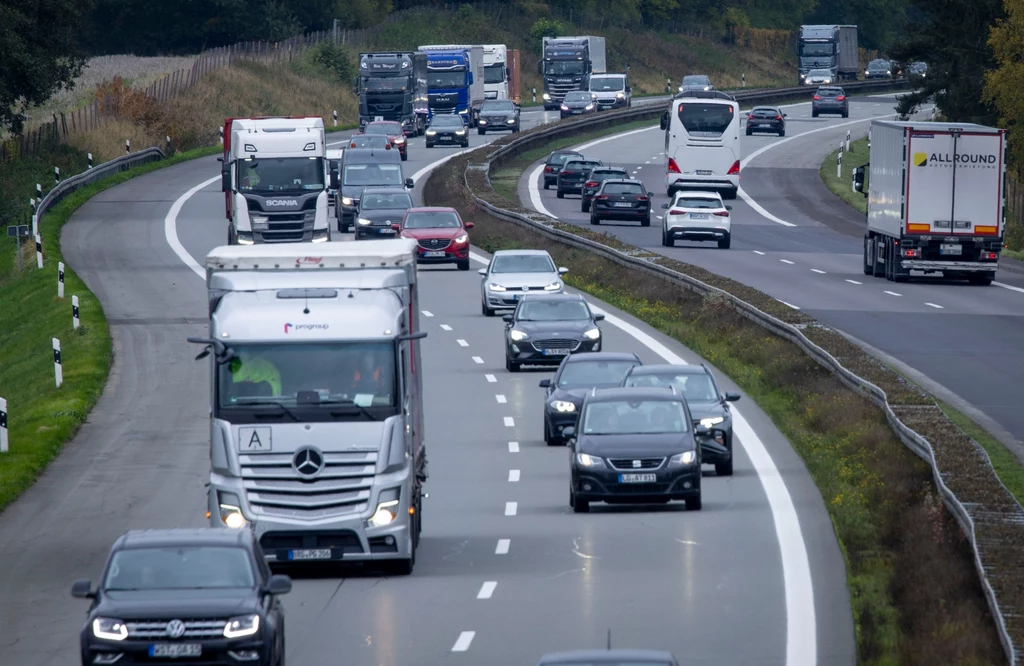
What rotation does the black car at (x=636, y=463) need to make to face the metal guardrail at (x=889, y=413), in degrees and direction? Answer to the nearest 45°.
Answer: approximately 135° to its left

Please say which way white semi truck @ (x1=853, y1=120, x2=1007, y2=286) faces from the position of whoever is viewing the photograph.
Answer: facing away from the viewer

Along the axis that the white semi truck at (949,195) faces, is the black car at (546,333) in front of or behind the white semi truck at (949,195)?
behind

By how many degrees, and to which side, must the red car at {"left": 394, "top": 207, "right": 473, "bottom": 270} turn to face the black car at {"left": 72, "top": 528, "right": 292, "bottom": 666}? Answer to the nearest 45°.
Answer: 0° — it already faces it

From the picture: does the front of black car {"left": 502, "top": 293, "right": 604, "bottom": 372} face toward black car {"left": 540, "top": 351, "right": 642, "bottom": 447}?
yes

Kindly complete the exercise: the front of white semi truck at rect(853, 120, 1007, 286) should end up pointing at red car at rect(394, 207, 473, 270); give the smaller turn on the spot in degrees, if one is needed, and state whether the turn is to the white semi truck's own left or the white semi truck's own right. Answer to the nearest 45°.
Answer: approximately 90° to the white semi truck's own left

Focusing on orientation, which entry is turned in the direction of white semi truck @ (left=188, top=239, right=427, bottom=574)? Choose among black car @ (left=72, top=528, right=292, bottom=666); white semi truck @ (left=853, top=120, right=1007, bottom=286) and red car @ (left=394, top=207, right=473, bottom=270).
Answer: the red car

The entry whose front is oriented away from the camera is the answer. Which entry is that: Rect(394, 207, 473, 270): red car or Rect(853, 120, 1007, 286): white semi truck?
the white semi truck
